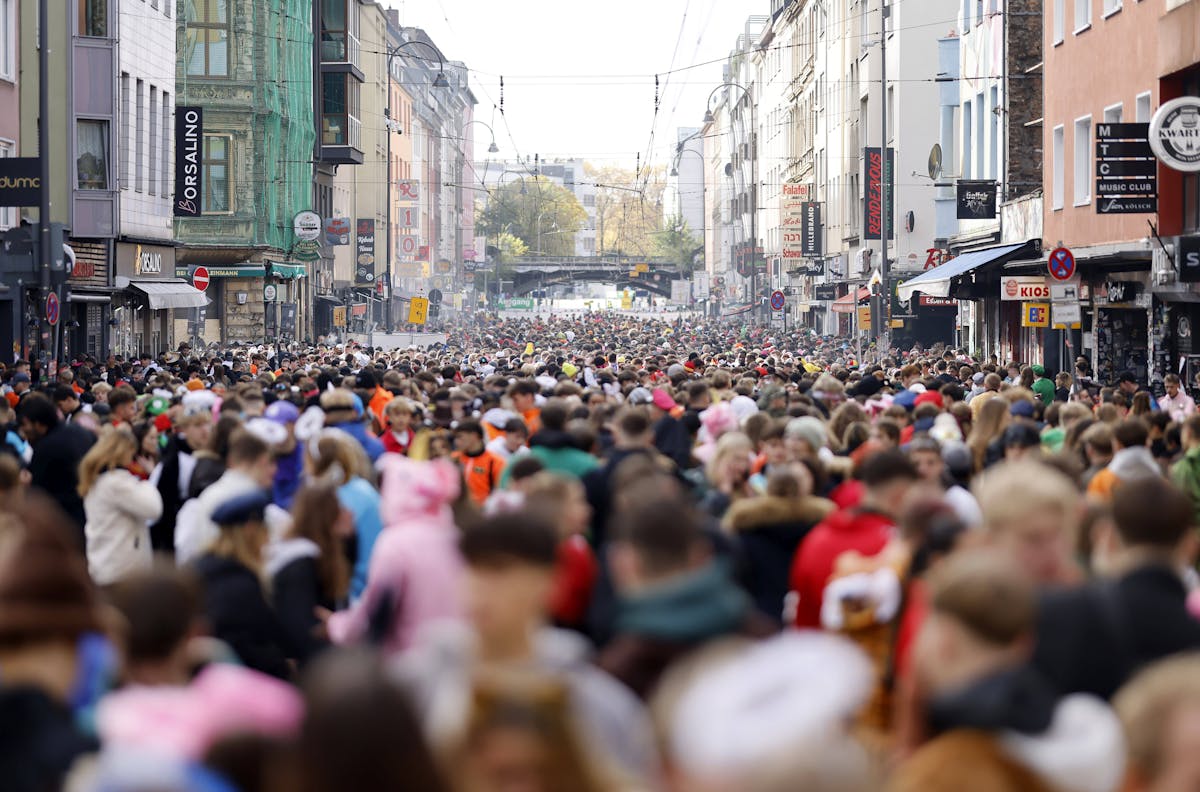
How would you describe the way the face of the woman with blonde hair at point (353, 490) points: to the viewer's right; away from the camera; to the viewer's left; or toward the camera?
away from the camera

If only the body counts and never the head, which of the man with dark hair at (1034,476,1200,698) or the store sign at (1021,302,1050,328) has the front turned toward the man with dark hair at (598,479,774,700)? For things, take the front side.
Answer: the store sign

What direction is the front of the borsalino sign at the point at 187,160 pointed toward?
toward the camera

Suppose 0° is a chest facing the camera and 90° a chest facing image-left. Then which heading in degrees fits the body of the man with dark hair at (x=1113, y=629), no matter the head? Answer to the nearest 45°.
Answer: approximately 180°

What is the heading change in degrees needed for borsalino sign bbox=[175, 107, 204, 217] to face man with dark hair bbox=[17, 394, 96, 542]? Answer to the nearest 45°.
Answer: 0° — it already faces them

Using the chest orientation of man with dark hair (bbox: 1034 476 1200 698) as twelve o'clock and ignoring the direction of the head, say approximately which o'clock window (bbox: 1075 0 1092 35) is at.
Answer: The window is roughly at 12 o'clock from the man with dark hair.

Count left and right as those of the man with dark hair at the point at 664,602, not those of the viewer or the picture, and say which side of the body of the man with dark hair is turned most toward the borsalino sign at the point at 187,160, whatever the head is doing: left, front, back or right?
front

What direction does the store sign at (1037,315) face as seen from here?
toward the camera

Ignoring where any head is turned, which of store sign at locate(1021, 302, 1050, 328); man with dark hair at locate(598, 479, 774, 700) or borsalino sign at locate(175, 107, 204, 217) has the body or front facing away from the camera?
the man with dark hair

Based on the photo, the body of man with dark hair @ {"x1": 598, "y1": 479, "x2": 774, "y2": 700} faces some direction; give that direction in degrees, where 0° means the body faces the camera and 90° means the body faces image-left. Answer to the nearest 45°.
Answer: approximately 180°

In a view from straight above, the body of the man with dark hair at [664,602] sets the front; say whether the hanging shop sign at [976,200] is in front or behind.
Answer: in front

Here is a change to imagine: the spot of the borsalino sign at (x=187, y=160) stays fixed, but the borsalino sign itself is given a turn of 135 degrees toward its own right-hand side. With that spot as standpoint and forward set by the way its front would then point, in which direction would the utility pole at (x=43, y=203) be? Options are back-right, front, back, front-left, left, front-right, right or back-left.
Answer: back-left

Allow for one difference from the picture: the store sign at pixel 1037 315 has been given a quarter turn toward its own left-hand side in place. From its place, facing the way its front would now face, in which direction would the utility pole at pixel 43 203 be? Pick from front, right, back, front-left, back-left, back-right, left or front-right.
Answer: back-right

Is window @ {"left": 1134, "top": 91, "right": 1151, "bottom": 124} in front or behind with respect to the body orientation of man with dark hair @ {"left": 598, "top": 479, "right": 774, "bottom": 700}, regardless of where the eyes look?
in front

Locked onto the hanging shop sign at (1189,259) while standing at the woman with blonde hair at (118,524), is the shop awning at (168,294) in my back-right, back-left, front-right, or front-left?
front-left
